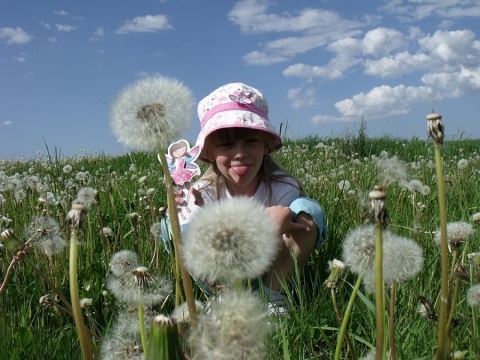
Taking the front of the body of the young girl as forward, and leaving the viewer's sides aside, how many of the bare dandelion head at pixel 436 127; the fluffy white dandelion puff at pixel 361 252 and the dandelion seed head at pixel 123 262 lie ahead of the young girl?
3

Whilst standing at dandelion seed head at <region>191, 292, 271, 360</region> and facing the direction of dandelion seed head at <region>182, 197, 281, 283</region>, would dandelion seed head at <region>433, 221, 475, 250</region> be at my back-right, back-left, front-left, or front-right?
front-right

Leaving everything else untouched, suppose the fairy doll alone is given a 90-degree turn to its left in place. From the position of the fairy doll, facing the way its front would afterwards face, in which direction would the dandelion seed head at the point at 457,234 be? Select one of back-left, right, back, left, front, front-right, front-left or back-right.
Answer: front-right

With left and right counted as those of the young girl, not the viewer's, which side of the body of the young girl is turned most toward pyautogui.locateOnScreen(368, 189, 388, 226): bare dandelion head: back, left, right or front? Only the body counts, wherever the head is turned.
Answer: front

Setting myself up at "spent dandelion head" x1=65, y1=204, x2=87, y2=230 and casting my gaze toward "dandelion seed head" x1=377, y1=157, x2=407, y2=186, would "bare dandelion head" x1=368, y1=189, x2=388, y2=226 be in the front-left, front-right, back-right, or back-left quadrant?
front-right

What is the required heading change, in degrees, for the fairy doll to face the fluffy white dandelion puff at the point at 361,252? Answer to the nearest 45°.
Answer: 0° — it already faces it

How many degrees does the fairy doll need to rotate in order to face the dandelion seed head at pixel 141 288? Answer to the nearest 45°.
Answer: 0° — it already faces it

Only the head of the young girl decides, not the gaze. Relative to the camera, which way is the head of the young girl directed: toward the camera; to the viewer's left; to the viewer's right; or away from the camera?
toward the camera

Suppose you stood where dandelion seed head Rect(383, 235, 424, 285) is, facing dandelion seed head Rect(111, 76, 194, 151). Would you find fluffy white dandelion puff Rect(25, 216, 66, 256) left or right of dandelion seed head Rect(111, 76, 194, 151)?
right

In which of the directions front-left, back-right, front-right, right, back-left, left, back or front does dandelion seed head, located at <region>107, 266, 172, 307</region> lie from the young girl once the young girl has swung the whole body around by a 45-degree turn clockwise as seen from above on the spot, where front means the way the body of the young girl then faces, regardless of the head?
front-left

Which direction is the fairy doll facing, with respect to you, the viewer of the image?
facing the viewer

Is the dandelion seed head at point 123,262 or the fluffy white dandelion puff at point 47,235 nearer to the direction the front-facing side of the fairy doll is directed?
the dandelion seed head

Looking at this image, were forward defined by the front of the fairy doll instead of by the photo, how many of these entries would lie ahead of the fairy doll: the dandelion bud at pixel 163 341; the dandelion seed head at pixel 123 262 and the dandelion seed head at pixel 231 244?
3

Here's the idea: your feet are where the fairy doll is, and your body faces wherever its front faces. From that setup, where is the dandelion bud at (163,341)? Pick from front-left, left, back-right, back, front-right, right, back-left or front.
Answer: front
